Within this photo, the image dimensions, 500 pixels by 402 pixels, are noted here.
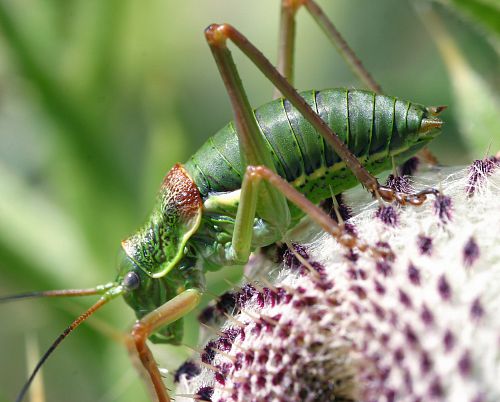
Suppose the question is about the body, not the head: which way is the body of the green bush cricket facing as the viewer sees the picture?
to the viewer's left

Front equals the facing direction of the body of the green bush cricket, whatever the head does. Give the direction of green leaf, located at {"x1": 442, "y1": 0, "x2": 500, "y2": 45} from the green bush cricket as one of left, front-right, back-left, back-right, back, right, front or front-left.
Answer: back
